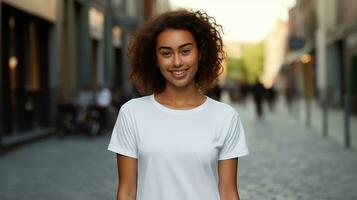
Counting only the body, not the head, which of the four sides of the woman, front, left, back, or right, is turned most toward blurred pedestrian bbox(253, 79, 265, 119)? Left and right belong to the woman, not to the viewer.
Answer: back

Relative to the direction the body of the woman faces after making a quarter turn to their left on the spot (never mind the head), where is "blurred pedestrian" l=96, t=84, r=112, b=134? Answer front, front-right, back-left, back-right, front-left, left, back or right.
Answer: left

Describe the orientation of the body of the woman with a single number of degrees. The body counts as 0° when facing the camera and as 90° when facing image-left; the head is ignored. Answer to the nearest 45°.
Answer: approximately 0°
